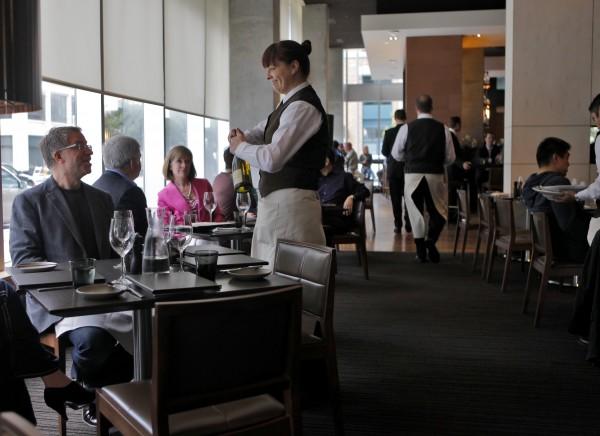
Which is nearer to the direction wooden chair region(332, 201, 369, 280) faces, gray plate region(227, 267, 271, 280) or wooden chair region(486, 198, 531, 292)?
the gray plate

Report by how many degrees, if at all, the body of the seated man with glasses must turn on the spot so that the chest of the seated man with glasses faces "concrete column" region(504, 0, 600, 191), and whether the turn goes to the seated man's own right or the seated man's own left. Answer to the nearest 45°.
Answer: approximately 90° to the seated man's own left

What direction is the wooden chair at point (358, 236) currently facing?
to the viewer's left

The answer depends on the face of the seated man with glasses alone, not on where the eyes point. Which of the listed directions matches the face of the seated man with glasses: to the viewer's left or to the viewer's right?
to the viewer's right

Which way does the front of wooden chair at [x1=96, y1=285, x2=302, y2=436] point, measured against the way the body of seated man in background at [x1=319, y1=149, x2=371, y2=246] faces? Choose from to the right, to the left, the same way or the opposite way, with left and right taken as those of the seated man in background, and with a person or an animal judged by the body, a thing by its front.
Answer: to the right

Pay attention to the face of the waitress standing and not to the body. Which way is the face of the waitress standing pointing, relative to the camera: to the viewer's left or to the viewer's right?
to the viewer's left

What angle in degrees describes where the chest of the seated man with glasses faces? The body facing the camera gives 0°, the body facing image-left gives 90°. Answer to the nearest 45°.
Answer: approximately 315°

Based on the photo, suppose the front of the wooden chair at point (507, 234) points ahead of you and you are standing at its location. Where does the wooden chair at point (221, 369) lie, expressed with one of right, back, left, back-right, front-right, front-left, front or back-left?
back-right

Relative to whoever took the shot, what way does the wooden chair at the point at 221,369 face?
facing away from the viewer and to the left of the viewer

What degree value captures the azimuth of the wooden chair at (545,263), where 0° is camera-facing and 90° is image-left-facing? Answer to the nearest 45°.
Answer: approximately 225°
